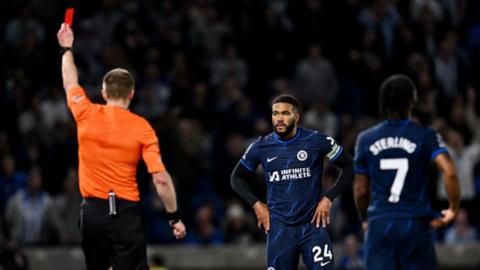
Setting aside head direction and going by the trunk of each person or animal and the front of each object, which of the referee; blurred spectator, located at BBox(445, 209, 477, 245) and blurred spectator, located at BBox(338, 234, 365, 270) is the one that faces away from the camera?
the referee

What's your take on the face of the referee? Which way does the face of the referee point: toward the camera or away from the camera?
away from the camera

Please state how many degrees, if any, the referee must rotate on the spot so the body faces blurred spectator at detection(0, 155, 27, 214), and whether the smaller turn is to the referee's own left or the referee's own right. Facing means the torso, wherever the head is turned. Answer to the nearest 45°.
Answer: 0° — they already face them

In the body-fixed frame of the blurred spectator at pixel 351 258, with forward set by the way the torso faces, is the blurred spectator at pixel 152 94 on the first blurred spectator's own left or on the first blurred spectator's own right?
on the first blurred spectator's own right

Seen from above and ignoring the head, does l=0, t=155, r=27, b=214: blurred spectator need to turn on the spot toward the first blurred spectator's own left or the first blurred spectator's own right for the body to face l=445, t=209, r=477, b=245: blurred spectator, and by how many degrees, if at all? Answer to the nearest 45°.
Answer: approximately 90° to the first blurred spectator's own left

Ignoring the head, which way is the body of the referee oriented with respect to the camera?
away from the camera

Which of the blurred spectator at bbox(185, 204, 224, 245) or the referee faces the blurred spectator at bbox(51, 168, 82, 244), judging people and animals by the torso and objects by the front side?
the referee

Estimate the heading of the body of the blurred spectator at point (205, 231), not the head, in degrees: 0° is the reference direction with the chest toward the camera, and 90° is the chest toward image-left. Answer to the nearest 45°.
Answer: approximately 0°

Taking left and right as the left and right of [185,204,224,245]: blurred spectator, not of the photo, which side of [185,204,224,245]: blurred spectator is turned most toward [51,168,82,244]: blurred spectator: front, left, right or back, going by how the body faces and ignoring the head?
right

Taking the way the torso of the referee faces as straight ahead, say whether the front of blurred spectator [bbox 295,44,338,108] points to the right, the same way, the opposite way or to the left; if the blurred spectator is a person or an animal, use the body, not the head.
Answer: the opposite way
